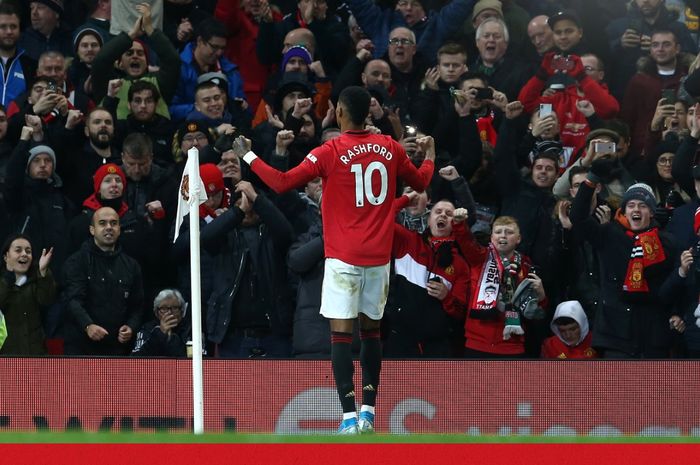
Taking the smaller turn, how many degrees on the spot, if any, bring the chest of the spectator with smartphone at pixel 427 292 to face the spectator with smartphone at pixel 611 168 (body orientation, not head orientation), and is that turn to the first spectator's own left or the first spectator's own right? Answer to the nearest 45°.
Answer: approximately 135° to the first spectator's own left

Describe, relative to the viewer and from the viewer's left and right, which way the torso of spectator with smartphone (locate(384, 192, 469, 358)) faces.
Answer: facing the viewer

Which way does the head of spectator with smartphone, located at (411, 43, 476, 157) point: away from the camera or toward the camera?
toward the camera

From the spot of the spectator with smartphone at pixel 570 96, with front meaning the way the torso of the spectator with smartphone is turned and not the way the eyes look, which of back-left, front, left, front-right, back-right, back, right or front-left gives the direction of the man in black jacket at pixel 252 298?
front-right

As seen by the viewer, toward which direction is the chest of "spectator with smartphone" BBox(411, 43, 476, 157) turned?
toward the camera

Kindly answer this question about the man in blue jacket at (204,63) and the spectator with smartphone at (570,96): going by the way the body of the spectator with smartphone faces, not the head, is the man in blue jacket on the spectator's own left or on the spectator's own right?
on the spectator's own right

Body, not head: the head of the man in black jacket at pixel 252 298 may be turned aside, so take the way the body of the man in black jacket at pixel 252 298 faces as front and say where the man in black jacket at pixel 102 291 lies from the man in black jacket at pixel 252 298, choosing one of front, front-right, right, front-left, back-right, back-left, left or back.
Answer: right

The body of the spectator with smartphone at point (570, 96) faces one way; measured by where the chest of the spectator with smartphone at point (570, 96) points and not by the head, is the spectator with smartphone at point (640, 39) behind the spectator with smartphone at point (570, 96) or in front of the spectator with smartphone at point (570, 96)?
behind
